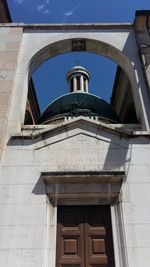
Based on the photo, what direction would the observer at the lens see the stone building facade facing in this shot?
facing the viewer
